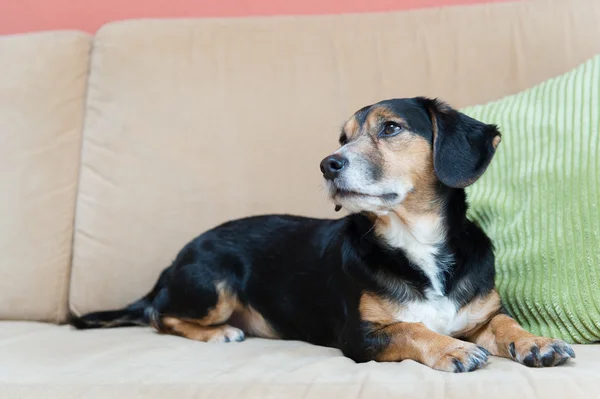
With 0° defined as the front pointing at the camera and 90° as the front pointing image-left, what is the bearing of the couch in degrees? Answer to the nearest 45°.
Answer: approximately 0°

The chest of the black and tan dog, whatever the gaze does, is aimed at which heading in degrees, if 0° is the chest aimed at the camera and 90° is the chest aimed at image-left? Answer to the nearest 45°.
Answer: approximately 315°
